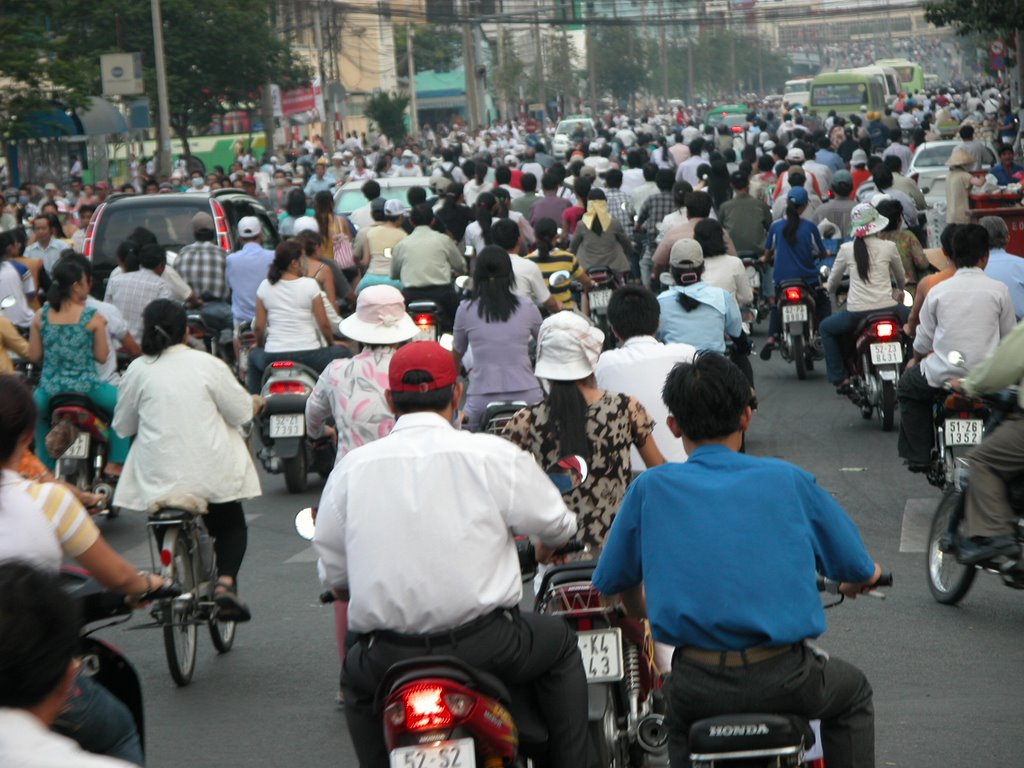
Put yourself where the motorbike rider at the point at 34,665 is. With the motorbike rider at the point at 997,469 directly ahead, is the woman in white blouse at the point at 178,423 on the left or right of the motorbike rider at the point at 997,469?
left

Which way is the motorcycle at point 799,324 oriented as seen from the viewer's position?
away from the camera

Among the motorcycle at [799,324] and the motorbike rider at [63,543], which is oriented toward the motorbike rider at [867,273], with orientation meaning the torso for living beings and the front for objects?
the motorbike rider at [63,543]

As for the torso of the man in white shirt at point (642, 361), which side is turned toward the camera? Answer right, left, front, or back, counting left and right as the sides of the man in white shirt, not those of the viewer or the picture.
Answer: back

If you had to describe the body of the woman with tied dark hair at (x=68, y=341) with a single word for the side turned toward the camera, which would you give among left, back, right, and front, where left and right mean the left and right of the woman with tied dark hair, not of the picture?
back

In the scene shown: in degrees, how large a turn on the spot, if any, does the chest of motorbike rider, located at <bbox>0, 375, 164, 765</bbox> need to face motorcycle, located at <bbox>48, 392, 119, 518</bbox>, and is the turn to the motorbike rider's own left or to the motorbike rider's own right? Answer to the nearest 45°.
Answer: approximately 45° to the motorbike rider's own left

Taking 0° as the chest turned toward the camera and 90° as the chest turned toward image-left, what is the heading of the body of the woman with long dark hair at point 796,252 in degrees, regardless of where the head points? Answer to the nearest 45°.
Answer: approximately 180°

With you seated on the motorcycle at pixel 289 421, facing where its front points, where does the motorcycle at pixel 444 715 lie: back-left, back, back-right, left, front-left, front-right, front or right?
back

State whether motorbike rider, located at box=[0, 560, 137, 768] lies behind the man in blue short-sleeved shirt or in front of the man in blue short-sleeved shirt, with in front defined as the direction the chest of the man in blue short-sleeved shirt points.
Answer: behind

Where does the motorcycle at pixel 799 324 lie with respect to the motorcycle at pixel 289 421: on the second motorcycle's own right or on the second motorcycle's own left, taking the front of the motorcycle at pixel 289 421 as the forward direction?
on the second motorcycle's own right

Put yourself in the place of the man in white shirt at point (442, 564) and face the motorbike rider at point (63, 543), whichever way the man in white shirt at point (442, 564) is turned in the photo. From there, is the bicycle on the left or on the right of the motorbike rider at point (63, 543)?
right

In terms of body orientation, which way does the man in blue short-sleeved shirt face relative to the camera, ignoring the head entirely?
away from the camera

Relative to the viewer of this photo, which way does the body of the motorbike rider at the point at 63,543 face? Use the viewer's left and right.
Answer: facing away from the viewer and to the right of the viewer

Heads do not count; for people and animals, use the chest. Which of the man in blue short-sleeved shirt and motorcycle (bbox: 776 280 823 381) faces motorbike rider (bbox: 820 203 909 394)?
the man in blue short-sleeved shirt

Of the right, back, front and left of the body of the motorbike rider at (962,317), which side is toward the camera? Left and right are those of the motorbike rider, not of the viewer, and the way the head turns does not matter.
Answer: back

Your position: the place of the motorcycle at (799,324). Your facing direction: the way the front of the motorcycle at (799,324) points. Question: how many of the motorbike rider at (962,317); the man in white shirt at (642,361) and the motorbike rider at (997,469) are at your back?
3

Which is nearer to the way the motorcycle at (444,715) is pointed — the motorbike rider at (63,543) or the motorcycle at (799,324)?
the motorcycle

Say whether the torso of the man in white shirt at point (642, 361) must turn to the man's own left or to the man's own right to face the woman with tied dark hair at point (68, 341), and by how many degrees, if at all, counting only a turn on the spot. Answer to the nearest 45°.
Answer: approximately 45° to the man's own left
